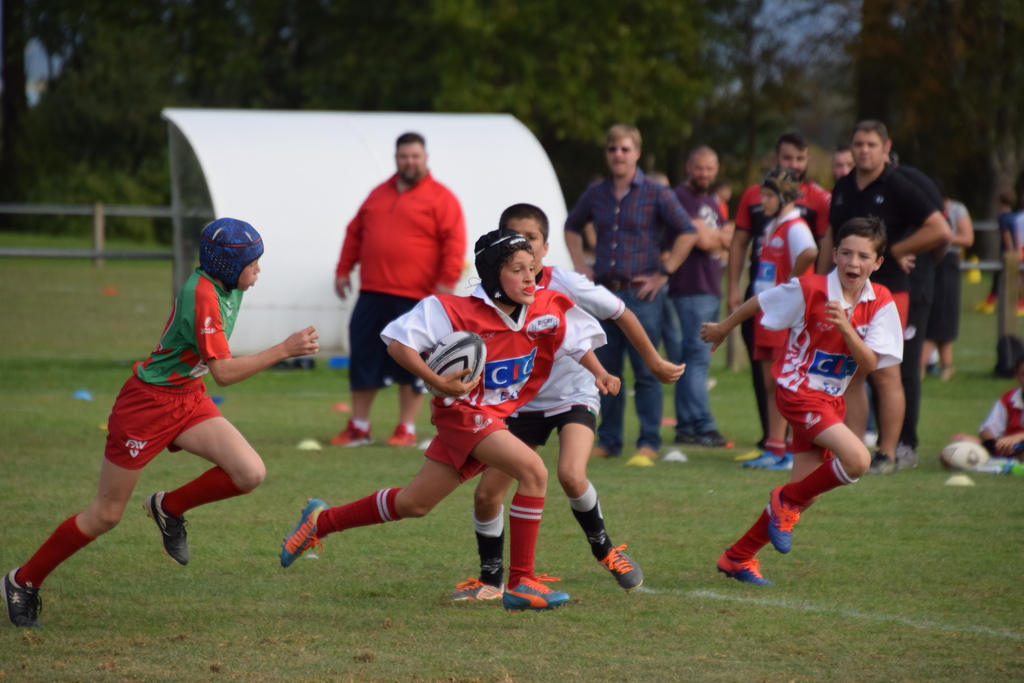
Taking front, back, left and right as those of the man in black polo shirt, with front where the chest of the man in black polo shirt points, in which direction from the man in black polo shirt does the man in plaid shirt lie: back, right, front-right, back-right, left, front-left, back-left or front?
front-right

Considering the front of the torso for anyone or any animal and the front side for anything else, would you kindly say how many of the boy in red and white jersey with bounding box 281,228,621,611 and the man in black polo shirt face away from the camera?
0

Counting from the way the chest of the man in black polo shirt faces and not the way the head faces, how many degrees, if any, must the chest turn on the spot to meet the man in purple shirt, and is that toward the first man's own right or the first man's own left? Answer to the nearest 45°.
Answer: approximately 90° to the first man's own right

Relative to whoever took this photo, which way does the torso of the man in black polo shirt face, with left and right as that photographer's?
facing the viewer and to the left of the viewer

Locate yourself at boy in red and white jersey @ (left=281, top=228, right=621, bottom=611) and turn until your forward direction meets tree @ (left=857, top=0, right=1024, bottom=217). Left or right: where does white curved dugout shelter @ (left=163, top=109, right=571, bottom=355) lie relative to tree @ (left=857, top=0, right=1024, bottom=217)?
left

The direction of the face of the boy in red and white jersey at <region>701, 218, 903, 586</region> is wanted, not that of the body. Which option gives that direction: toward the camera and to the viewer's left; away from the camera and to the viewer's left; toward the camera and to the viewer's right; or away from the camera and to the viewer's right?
toward the camera and to the viewer's left

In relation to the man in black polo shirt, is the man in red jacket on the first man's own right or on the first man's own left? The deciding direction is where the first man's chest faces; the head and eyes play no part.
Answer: on the first man's own right

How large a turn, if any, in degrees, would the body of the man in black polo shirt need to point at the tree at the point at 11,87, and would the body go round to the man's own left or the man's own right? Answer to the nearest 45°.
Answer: approximately 90° to the man's own right

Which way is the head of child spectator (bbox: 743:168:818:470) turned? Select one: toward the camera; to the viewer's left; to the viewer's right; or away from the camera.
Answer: to the viewer's left

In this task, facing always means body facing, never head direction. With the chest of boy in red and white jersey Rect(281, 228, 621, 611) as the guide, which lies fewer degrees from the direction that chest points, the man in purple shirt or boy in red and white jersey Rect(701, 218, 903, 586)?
the boy in red and white jersey
